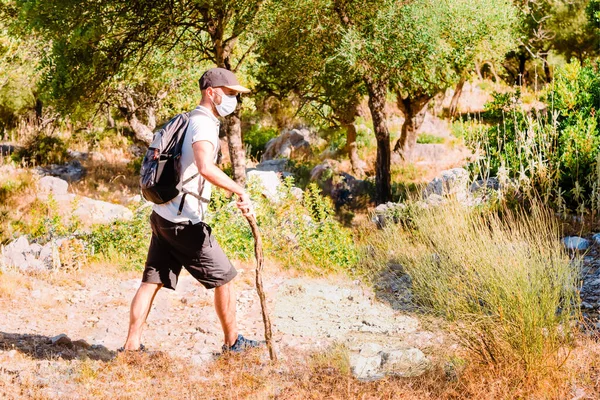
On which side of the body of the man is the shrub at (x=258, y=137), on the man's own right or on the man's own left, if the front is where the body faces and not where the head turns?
on the man's own left

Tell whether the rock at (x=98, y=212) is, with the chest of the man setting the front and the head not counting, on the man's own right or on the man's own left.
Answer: on the man's own left

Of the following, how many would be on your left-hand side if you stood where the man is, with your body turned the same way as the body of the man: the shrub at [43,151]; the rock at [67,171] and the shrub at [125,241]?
3

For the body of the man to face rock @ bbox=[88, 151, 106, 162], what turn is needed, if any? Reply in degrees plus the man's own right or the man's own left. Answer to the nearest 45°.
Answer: approximately 90° to the man's own left

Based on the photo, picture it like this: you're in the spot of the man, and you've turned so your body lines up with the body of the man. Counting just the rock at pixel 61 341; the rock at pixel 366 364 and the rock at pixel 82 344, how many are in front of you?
1

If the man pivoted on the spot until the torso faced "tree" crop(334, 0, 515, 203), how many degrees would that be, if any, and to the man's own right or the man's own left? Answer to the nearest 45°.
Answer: approximately 45° to the man's own left

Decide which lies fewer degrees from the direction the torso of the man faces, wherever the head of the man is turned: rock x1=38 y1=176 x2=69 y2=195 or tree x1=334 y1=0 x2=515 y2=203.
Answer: the tree

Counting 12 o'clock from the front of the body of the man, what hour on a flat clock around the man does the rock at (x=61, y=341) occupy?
The rock is roughly at 7 o'clock from the man.

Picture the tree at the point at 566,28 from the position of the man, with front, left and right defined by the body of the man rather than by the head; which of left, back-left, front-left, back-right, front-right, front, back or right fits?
front-left

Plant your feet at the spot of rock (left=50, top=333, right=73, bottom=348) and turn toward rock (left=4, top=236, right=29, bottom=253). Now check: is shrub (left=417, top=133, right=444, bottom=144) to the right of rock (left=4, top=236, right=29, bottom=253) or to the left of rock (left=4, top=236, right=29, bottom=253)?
right

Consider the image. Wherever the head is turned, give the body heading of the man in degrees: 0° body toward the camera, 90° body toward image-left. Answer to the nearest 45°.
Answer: approximately 270°

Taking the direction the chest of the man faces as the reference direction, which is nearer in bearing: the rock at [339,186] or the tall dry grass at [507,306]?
the tall dry grass

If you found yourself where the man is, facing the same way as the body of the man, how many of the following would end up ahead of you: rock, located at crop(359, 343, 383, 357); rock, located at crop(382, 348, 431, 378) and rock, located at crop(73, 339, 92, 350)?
2

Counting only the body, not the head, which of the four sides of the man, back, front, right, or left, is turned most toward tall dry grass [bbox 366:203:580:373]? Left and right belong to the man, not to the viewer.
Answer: front
